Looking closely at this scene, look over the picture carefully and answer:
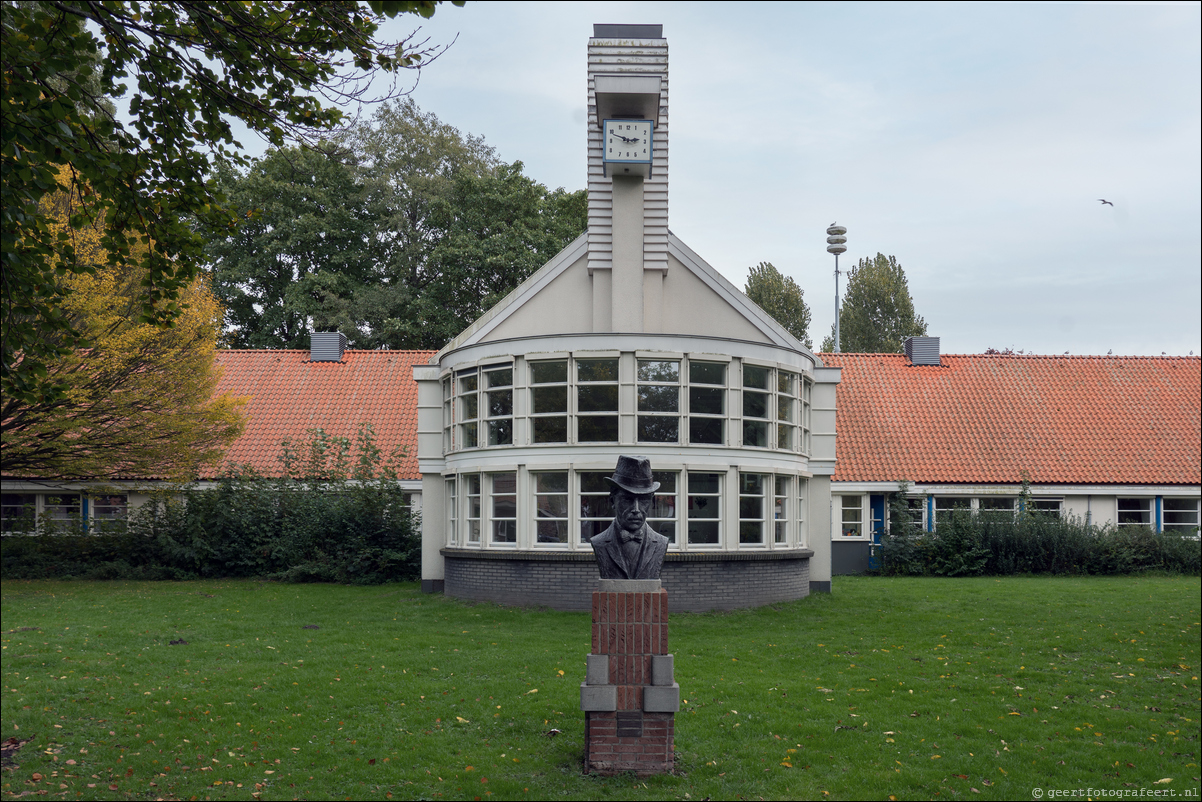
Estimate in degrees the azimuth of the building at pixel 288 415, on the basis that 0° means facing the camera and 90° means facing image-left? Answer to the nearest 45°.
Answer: approximately 0°

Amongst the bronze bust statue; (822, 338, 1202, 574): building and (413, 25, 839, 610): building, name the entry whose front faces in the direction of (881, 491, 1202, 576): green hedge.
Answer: (822, 338, 1202, 574): building

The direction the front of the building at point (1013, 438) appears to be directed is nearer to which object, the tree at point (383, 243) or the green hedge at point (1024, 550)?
the green hedge

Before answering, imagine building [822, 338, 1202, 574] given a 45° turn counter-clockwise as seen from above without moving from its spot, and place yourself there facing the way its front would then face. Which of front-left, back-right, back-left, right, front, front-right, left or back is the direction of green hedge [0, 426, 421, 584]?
right

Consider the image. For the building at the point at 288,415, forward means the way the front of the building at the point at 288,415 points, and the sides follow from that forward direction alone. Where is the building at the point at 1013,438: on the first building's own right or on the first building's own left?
on the first building's own left

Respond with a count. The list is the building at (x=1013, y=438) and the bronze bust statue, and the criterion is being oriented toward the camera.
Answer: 2

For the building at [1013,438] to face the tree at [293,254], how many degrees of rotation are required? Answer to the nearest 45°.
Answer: approximately 90° to its right

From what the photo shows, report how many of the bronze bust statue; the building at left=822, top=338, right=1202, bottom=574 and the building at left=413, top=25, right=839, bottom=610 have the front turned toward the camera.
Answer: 3
